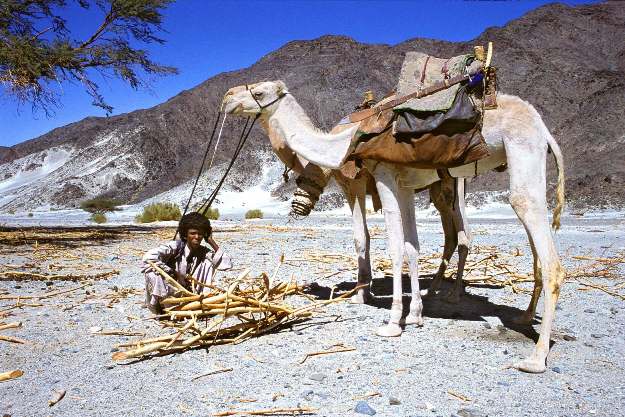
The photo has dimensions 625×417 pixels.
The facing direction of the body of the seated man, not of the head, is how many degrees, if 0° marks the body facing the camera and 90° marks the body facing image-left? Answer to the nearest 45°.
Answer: approximately 0°

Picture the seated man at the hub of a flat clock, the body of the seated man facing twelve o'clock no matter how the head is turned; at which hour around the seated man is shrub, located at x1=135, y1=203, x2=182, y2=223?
The shrub is roughly at 6 o'clock from the seated man.

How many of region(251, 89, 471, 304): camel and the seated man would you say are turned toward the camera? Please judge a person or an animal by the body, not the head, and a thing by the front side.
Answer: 1

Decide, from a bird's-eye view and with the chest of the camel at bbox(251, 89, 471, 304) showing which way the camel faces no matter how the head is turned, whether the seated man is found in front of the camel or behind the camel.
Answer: in front

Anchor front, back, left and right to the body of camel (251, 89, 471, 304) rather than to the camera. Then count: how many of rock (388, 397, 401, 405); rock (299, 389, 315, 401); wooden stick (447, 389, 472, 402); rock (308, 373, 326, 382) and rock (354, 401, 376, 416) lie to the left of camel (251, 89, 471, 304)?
5

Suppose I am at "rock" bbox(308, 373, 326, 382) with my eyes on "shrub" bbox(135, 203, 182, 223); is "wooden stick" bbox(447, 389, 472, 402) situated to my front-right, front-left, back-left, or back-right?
back-right

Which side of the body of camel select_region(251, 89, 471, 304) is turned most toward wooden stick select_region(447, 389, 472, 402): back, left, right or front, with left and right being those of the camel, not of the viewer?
left

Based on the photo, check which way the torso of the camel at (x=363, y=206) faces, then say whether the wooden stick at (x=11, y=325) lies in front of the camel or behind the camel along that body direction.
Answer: in front

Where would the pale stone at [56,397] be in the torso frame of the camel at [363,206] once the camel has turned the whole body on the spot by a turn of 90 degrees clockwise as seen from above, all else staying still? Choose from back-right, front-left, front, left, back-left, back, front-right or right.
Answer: back-left

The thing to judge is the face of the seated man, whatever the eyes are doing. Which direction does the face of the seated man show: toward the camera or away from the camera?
toward the camera

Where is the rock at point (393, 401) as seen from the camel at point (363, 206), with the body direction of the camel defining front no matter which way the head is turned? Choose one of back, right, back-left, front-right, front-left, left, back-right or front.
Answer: left

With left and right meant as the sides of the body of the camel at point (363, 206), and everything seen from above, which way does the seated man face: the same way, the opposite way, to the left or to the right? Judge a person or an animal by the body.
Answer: to the left

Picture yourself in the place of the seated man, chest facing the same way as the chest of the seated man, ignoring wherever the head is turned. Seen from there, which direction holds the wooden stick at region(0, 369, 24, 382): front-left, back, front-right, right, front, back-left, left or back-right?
front-right

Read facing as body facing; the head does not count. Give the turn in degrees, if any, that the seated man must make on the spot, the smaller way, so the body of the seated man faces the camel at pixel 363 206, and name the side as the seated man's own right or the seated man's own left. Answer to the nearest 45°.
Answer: approximately 90° to the seated man's own left

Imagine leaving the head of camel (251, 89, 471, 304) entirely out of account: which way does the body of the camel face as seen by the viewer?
to the viewer's left

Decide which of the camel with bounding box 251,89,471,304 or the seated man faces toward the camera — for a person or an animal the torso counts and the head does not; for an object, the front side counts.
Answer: the seated man
